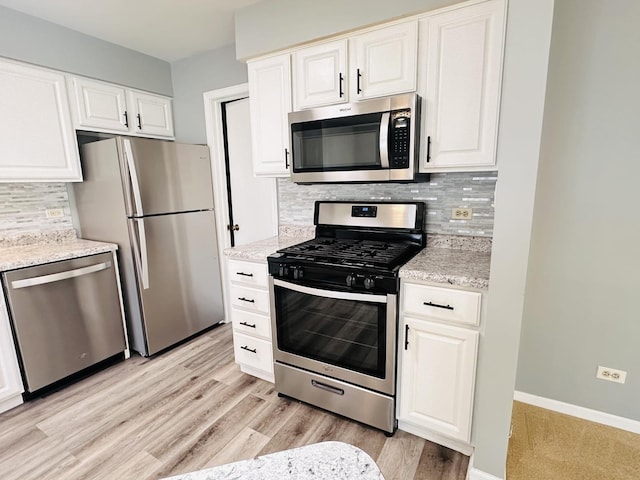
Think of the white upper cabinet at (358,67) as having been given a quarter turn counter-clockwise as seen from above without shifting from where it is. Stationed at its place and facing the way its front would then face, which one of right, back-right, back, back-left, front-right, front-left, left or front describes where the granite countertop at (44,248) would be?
back-right

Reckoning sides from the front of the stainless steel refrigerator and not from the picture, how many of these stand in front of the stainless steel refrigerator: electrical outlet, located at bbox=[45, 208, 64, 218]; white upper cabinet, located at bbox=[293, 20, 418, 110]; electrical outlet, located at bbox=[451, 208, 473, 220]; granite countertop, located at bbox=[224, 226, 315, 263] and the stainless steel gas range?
4

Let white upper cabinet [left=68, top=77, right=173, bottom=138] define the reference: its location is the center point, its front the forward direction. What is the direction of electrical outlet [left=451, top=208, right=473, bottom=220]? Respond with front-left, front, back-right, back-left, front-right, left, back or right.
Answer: front

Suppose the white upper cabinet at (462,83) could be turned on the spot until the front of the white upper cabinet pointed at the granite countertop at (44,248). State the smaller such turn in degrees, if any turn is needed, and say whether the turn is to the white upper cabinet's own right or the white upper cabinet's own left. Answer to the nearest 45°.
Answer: approximately 45° to the white upper cabinet's own right

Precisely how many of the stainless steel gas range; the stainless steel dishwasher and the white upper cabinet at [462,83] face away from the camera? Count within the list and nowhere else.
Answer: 0

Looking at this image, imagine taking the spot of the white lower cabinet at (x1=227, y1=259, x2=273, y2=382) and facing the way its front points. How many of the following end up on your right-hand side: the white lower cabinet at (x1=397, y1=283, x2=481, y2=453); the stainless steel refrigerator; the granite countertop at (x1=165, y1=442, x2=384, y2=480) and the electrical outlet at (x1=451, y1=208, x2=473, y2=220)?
1

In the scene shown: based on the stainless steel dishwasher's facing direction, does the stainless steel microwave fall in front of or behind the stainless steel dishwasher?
in front

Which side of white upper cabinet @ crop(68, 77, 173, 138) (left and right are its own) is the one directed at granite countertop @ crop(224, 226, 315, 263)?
front

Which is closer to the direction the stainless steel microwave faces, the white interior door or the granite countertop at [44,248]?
the granite countertop

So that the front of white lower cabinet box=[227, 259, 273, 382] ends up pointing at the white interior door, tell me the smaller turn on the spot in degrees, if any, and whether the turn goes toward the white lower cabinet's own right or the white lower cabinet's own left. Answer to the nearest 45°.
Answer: approximately 135° to the white lower cabinet's own right

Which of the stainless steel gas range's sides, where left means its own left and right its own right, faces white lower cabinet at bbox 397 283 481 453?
left

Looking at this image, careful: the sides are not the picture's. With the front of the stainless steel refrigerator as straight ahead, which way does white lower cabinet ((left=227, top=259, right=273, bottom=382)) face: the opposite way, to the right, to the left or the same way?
to the right

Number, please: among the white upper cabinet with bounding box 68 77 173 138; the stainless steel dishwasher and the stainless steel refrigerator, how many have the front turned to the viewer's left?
0

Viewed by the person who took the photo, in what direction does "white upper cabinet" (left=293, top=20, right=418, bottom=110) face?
facing the viewer and to the left of the viewer
